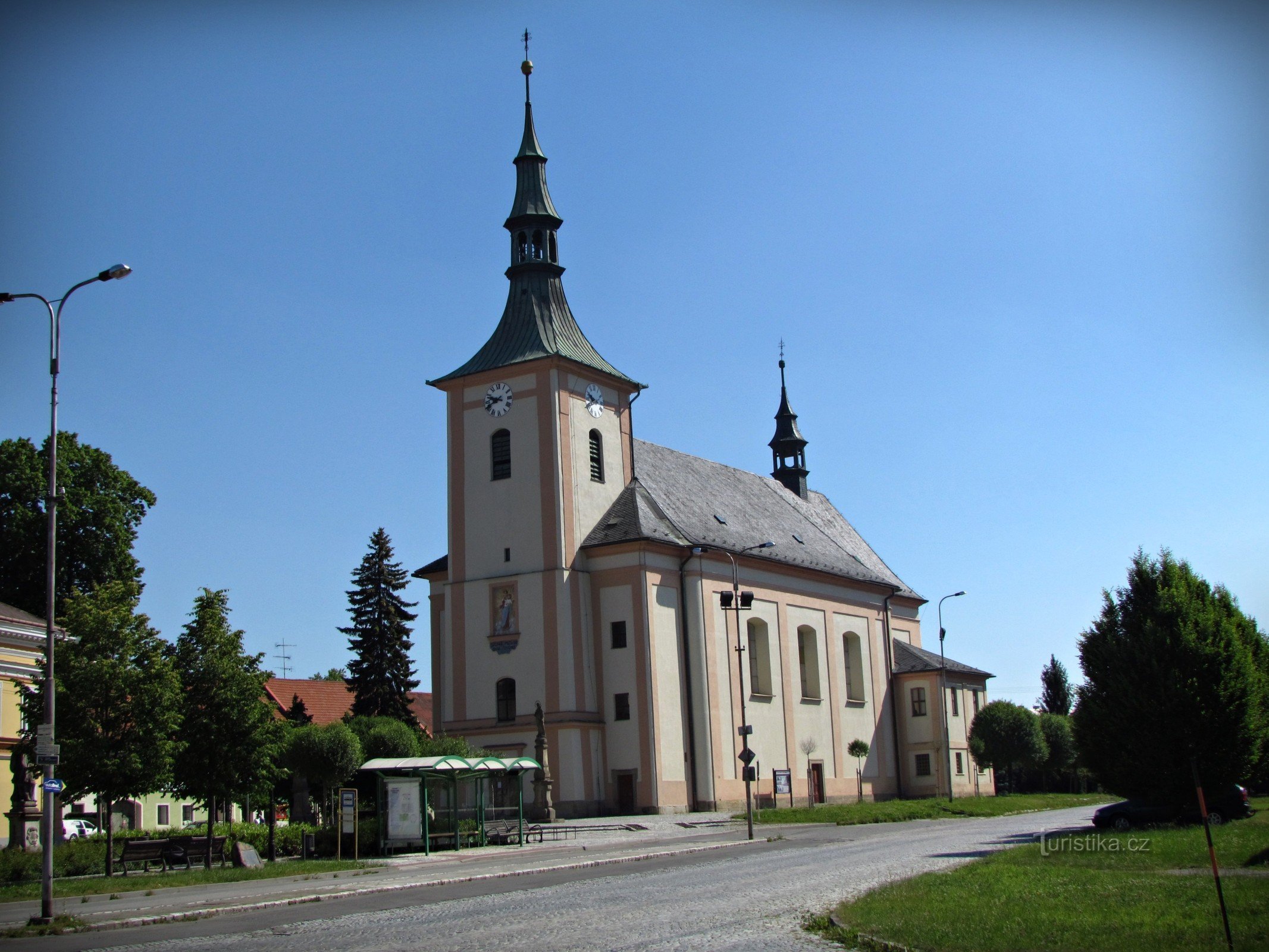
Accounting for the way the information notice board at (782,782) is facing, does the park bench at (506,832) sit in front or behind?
in front

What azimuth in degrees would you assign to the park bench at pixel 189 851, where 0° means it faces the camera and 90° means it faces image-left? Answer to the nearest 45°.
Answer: approximately 315°

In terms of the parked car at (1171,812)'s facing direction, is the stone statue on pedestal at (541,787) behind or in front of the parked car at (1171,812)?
in front

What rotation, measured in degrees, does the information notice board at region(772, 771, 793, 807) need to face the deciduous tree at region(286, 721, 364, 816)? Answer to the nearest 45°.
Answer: approximately 45° to its right

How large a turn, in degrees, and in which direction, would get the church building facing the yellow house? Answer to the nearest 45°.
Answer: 0° — it already faces it

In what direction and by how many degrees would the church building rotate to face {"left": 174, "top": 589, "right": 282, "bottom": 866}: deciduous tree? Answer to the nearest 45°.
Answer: approximately 45° to its left

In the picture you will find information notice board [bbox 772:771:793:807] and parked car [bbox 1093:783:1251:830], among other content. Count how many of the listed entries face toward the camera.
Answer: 1

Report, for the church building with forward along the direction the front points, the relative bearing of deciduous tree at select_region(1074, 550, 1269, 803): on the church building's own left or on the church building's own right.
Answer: on the church building's own left
